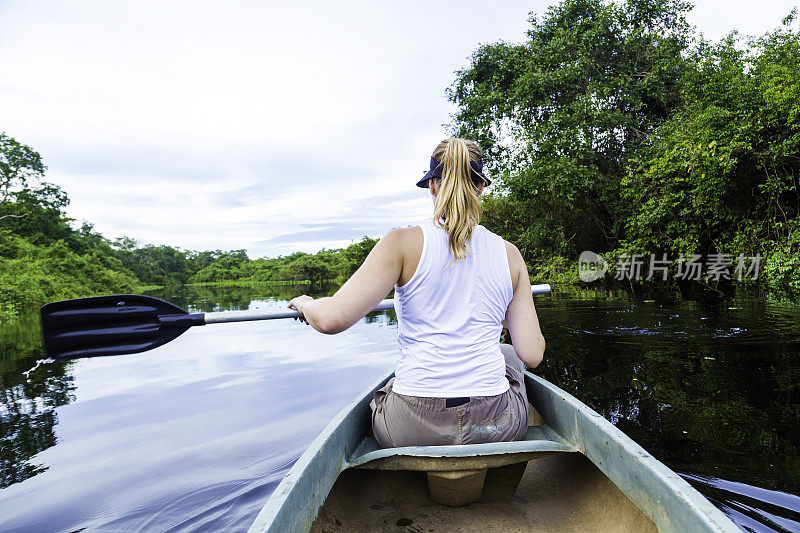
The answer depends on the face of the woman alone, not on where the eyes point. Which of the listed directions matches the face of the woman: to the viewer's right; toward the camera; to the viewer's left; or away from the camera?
away from the camera

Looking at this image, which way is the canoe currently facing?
away from the camera

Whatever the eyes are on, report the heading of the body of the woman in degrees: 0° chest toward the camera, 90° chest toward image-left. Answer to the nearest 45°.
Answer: approximately 180°

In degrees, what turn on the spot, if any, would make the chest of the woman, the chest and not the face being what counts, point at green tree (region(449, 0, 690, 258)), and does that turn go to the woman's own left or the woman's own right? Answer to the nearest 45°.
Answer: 0° — they already face it
